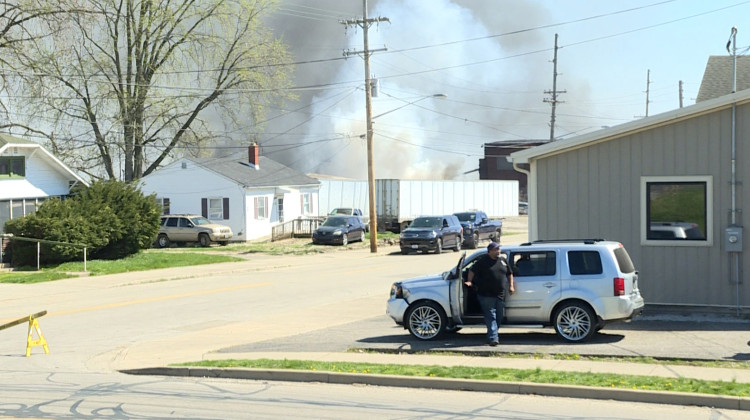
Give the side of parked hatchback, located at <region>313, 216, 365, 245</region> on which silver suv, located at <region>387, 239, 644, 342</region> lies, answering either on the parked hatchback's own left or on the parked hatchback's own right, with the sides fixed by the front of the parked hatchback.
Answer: on the parked hatchback's own left

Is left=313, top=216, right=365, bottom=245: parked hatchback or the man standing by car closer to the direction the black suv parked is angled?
the man standing by car

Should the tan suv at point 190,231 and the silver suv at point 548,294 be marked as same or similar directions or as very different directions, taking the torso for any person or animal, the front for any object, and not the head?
very different directions

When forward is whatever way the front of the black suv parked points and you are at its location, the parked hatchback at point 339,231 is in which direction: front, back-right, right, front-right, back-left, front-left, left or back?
right

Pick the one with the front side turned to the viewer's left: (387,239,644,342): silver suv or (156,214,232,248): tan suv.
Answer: (387,239,644,342): silver suv

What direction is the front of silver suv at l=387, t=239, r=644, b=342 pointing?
to the viewer's left

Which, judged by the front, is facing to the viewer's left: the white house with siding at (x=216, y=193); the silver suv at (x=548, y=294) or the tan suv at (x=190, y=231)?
the silver suv at (x=548, y=294)

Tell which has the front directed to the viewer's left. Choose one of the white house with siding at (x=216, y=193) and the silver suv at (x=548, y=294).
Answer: the silver suv

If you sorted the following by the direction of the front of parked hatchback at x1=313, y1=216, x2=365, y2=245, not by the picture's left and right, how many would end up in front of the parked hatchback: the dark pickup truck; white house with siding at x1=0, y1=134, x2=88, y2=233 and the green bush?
2
